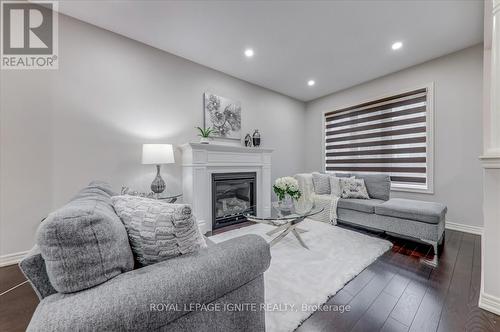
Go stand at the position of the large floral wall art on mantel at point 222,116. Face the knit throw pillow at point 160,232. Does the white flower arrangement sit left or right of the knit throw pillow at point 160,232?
left

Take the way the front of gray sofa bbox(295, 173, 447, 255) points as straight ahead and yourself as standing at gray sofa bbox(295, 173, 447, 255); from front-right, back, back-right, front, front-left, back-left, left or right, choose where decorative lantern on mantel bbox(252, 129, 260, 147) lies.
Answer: front-right

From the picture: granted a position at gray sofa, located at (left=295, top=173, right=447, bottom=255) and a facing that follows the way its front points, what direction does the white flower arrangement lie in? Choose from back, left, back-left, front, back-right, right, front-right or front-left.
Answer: front

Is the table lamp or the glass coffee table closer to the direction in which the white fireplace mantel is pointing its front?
the glass coffee table

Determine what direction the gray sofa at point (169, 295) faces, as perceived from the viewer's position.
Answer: facing away from the viewer and to the right of the viewer

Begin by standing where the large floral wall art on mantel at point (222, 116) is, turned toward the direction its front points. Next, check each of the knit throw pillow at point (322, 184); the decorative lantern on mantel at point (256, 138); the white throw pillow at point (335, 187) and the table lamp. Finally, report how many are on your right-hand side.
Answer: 1

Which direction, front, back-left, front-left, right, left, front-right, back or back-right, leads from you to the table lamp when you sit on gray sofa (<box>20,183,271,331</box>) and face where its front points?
front-left

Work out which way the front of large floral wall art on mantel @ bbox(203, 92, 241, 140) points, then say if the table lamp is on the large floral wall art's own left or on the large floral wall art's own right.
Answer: on the large floral wall art's own right

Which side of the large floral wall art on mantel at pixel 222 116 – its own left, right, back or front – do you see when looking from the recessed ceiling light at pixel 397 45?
front

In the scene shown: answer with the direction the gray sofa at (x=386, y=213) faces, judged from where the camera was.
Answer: facing the viewer and to the left of the viewer

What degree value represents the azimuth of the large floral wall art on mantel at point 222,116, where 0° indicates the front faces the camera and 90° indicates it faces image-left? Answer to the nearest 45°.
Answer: approximately 315°

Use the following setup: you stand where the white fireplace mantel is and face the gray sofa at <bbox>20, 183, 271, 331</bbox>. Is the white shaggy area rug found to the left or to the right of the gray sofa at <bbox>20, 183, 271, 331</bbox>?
left

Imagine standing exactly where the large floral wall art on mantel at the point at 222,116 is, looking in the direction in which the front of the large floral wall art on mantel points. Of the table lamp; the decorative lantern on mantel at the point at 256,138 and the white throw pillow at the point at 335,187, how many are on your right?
1

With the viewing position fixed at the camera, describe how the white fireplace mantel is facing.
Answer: facing the viewer and to the right of the viewer

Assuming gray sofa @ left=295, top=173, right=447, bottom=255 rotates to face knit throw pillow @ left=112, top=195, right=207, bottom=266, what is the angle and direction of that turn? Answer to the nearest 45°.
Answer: approximately 45° to its left

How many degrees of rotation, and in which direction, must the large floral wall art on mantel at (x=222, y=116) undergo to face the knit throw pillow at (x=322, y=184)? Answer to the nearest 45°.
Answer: approximately 45° to its left
